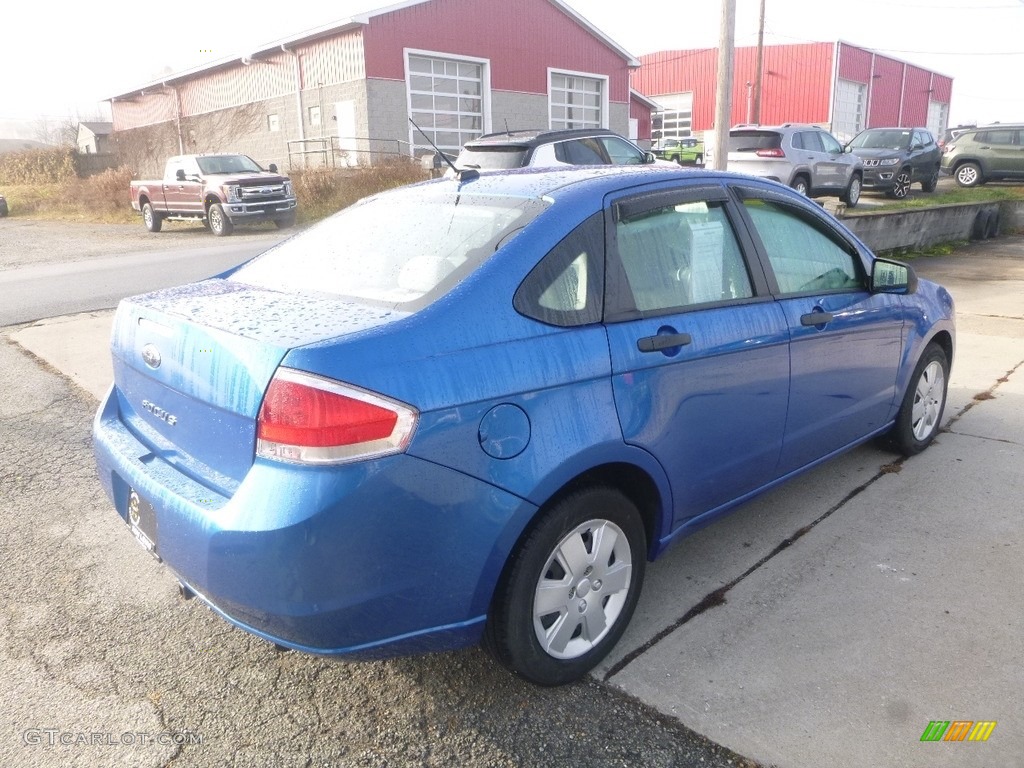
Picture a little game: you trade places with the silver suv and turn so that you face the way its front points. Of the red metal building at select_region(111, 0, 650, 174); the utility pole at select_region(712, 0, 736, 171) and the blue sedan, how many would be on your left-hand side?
1

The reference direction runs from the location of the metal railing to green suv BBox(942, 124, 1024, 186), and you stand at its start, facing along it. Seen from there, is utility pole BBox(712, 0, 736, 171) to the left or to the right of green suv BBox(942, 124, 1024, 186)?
right

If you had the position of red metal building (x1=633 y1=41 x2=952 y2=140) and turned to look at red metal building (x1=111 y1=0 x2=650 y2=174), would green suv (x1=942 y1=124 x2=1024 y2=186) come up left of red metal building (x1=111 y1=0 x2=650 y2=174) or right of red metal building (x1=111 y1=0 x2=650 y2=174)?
left

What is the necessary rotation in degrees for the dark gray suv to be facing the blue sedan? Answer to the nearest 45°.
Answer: approximately 45° to its left

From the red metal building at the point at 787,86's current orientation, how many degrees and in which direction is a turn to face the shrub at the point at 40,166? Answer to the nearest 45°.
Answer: approximately 90° to its right

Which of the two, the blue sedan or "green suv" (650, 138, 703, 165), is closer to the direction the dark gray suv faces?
the blue sedan

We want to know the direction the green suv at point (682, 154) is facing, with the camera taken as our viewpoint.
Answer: facing the viewer and to the left of the viewer

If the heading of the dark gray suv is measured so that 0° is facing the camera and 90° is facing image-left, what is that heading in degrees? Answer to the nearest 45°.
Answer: approximately 45°

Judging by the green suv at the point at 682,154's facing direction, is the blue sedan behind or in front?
in front

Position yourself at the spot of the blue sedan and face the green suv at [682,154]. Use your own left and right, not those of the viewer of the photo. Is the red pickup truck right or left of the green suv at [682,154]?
left

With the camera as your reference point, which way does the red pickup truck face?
facing the viewer and to the right of the viewer

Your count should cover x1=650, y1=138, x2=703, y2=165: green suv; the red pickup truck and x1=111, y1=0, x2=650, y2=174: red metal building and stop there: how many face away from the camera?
0
